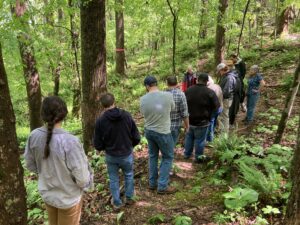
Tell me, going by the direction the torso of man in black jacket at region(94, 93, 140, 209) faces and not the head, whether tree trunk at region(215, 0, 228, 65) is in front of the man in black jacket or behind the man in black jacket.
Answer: in front

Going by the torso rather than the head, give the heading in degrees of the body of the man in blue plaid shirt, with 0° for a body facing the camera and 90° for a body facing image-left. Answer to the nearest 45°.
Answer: approximately 180°

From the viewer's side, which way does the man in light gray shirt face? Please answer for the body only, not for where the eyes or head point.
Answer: away from the camera

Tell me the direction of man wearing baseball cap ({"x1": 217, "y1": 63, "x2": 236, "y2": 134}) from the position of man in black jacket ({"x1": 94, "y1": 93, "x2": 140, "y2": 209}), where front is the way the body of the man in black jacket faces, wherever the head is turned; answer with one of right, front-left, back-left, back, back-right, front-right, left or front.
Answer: front-right

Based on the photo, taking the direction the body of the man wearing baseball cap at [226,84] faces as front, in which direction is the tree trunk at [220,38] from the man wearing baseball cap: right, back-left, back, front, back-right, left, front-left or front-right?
right

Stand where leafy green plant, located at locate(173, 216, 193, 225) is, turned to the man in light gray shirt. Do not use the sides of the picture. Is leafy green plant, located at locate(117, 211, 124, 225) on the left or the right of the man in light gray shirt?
left

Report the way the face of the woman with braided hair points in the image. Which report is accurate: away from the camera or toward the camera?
away from the camera

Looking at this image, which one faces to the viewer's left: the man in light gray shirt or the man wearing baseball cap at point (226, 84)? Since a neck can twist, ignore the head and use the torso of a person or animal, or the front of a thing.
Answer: the man wearing baseball cap

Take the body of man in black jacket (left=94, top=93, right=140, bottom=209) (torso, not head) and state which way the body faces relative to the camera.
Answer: away from the camera

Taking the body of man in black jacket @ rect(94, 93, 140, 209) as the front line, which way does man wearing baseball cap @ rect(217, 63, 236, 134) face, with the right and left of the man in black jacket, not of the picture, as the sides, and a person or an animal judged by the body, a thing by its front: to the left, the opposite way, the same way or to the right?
to the left

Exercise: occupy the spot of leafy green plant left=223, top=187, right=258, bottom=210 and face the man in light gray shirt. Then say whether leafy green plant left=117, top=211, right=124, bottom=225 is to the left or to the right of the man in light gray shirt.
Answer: left

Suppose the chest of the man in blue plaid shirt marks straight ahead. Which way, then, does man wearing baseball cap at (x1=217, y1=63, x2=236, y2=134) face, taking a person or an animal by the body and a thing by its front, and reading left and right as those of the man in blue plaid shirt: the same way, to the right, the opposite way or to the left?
to the left

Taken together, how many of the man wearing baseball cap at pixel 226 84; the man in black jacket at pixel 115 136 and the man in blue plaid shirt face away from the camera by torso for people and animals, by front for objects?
2

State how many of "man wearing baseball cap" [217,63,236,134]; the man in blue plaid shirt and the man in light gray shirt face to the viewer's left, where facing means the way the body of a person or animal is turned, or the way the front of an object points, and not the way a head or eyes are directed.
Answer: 1

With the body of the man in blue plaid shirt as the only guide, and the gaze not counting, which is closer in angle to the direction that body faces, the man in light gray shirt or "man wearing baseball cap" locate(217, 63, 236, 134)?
the man wearing baseball cap
